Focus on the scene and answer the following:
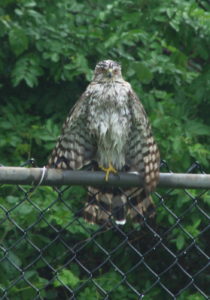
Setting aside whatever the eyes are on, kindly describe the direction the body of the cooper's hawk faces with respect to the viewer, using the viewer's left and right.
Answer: facing the viewer
